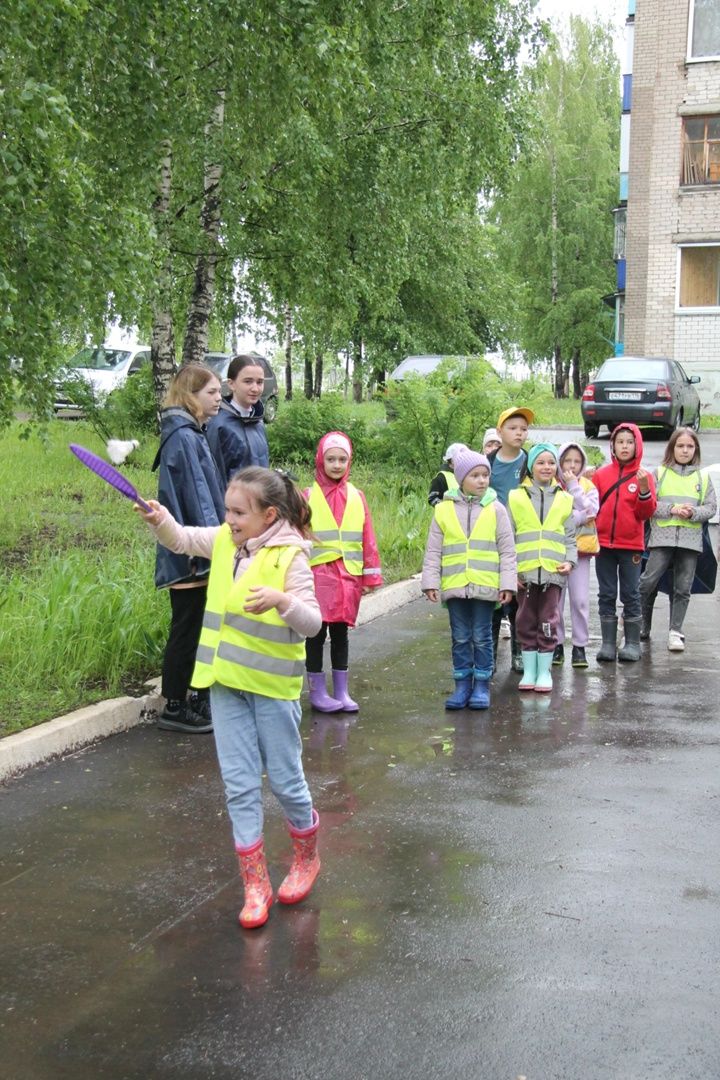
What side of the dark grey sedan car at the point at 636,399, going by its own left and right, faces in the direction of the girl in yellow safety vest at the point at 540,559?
back

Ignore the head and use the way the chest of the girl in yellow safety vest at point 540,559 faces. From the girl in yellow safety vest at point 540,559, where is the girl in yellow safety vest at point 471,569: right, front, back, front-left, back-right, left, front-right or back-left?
front-right

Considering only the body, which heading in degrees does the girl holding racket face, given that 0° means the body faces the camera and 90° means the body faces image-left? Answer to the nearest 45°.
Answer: approximately 45°

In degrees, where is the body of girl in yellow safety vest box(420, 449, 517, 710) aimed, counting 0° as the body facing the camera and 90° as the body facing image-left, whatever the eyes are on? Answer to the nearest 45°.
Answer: approximately 0°

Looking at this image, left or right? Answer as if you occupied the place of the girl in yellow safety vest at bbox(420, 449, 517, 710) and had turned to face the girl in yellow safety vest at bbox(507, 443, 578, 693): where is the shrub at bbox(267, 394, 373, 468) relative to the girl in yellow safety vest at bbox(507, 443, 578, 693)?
left

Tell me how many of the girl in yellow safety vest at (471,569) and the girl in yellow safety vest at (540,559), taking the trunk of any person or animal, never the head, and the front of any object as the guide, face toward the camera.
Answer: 2

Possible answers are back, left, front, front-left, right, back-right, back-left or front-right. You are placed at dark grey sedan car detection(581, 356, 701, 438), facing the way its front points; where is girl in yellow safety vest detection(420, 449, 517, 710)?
back

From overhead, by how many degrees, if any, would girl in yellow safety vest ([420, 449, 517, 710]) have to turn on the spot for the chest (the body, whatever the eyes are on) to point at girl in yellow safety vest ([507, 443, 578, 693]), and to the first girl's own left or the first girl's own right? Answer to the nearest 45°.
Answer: approximately 135° to the first girl's own left

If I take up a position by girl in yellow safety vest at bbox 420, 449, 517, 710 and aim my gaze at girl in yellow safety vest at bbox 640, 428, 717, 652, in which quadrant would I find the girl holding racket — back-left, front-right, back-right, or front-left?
back-right
